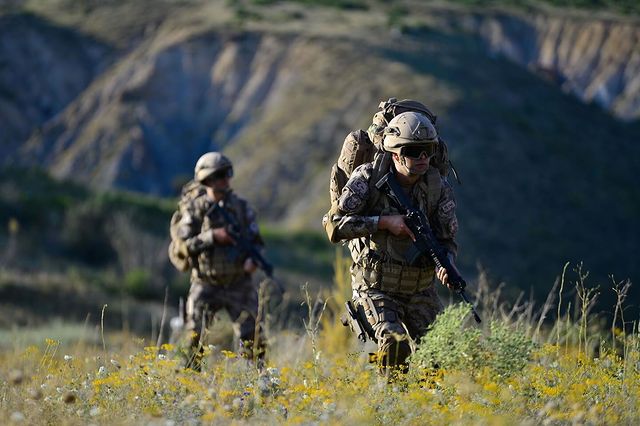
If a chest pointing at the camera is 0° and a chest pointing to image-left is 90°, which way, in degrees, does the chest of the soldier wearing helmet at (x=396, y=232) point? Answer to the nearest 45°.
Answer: approximately 315°

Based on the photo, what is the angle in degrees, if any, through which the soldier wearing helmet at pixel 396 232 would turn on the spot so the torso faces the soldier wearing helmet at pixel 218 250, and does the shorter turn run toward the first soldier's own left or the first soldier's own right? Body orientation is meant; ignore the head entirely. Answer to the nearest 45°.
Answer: approximately 180°

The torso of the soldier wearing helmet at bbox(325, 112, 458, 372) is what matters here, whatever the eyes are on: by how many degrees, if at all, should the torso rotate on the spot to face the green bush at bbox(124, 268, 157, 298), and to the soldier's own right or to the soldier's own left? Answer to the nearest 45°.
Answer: approximately 135° to the soldier's own left
